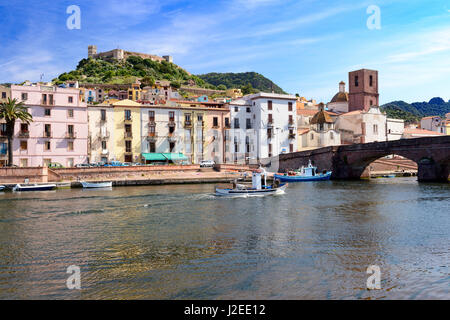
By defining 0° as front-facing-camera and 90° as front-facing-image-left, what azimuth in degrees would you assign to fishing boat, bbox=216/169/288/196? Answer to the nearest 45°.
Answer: approximately 270°
